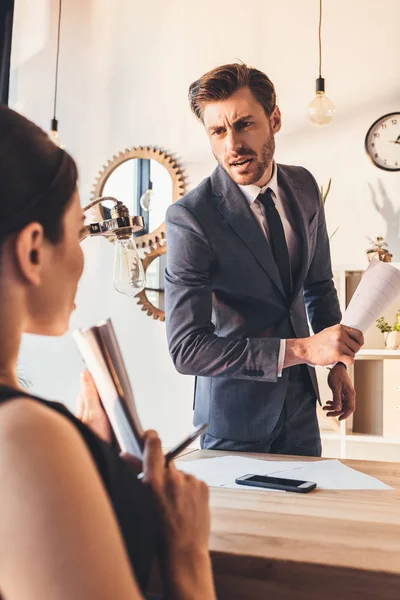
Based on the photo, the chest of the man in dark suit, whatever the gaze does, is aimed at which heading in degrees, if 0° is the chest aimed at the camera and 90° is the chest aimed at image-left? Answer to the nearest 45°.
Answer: approximately 315°

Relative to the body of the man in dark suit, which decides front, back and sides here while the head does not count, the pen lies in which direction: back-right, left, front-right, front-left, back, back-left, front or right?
front-right

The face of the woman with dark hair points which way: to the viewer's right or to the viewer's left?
to the viewer's right

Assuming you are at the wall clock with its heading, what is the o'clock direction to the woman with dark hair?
The woman with dark hair is roughly at 12 o'clock from the wall clock.

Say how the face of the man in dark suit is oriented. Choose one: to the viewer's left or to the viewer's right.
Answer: to the viewer's left

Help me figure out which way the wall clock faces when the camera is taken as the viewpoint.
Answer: facing the viewer

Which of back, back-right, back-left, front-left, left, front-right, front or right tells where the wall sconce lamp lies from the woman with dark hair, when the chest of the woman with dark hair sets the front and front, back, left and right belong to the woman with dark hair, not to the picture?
front-left

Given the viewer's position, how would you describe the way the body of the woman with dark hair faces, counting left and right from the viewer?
facing away from the viewer and to the right of the viewer

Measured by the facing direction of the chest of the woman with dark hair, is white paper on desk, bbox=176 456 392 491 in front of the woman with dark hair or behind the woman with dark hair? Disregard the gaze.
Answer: in front

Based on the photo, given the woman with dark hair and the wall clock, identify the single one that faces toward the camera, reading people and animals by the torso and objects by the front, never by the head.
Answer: the wall clock

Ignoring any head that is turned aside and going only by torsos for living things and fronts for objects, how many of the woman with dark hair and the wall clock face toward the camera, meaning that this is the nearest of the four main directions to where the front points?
1

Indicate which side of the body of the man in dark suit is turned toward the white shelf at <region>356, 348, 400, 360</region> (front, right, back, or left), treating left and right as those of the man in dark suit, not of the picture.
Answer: left
